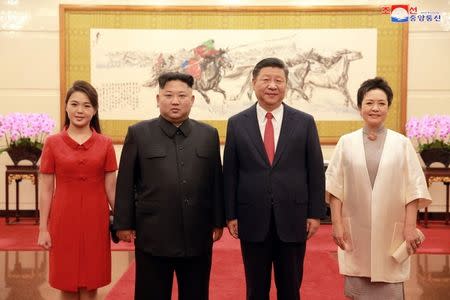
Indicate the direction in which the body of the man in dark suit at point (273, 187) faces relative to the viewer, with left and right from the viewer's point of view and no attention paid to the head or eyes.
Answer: facing the viewer

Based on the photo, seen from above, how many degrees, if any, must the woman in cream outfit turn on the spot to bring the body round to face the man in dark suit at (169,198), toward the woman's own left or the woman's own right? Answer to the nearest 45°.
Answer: approximately 45° to the woman's own right

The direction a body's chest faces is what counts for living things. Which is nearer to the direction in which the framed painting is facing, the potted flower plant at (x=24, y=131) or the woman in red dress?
the woman in red dress

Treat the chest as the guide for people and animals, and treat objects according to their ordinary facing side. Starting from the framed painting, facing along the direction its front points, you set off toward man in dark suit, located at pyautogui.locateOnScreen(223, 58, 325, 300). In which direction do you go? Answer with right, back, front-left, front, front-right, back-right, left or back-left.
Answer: front

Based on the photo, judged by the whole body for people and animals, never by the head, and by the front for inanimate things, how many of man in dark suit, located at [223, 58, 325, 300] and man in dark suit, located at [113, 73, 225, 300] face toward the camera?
2

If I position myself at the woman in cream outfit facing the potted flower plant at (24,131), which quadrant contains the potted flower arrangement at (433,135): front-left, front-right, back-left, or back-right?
front-right

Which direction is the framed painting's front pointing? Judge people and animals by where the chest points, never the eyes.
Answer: toward the camera

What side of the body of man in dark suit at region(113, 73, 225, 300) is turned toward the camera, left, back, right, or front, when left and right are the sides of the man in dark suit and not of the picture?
front

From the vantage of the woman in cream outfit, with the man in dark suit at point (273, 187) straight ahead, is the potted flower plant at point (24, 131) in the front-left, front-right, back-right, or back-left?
front-right
